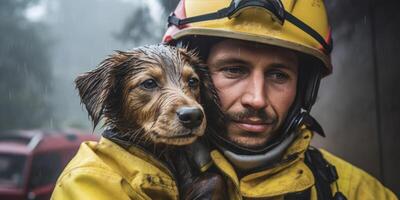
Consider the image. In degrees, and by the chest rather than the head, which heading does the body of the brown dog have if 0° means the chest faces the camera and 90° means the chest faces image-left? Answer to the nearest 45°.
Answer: approximately 315°

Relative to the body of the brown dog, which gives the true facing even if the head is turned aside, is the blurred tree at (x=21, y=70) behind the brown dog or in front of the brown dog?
behind

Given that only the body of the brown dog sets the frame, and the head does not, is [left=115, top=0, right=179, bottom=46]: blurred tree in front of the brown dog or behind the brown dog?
behind
